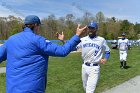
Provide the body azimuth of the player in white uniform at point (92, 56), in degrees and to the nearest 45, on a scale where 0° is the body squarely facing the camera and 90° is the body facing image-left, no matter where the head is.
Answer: approximately 0°
